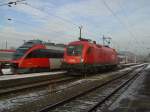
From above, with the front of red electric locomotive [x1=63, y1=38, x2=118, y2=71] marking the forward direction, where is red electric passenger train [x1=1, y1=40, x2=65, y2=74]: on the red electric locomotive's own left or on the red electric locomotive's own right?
on the red electric locomotive's own right

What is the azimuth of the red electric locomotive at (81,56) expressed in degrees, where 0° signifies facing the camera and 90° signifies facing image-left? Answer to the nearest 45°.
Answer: approximately 45°
